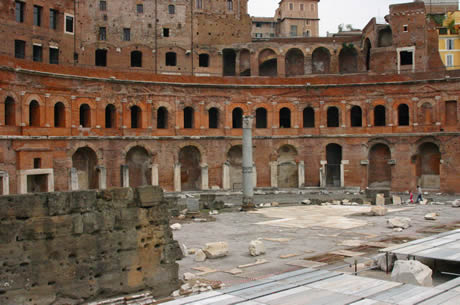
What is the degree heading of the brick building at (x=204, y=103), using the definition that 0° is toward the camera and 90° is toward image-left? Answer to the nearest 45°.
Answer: approximately 0°

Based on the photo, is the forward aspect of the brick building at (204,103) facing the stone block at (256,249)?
yes

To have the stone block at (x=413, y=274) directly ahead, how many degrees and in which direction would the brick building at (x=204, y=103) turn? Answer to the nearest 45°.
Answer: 0° — it already faces it

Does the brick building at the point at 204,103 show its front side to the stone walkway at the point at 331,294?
yes

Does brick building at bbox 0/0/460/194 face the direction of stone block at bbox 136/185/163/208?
yes

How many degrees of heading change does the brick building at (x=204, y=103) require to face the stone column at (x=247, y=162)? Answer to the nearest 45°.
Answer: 0° — it already faces it

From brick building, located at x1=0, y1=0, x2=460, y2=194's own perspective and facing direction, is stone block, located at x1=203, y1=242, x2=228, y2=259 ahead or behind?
ahead
